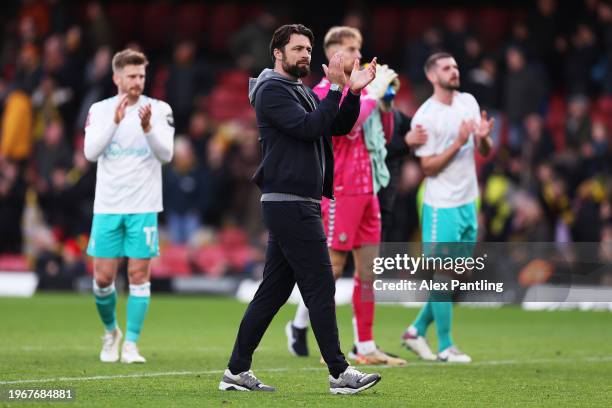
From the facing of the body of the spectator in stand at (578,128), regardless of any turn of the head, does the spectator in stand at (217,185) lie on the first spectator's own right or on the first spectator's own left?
on the first spectator's own right

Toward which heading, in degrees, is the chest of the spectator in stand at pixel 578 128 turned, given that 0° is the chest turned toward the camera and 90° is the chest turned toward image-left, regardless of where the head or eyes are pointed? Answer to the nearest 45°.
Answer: approximately 0°

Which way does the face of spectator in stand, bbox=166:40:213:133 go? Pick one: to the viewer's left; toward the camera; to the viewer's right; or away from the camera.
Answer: toward the camera

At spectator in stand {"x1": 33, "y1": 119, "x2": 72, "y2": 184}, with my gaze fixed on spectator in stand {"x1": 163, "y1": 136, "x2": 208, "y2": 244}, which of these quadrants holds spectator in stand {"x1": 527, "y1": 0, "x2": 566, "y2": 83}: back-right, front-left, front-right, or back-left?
front-left

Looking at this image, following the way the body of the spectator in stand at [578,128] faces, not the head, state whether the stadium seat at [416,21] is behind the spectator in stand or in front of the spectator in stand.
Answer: behind

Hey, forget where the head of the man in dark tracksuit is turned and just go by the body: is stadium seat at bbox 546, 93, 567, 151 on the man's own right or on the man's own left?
on the man's own left

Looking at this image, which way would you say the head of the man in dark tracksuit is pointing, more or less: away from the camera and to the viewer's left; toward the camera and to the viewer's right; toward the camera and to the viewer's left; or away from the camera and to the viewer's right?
toward the camera and to the viewer's right

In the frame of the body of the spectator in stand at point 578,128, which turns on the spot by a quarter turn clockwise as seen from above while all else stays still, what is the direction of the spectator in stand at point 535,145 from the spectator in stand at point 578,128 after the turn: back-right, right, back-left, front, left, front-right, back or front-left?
front

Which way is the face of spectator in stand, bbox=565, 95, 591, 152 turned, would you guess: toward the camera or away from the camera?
toward the camera

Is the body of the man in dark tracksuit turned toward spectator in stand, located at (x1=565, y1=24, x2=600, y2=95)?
no

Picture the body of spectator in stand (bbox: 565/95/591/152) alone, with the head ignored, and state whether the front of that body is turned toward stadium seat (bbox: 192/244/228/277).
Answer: no
